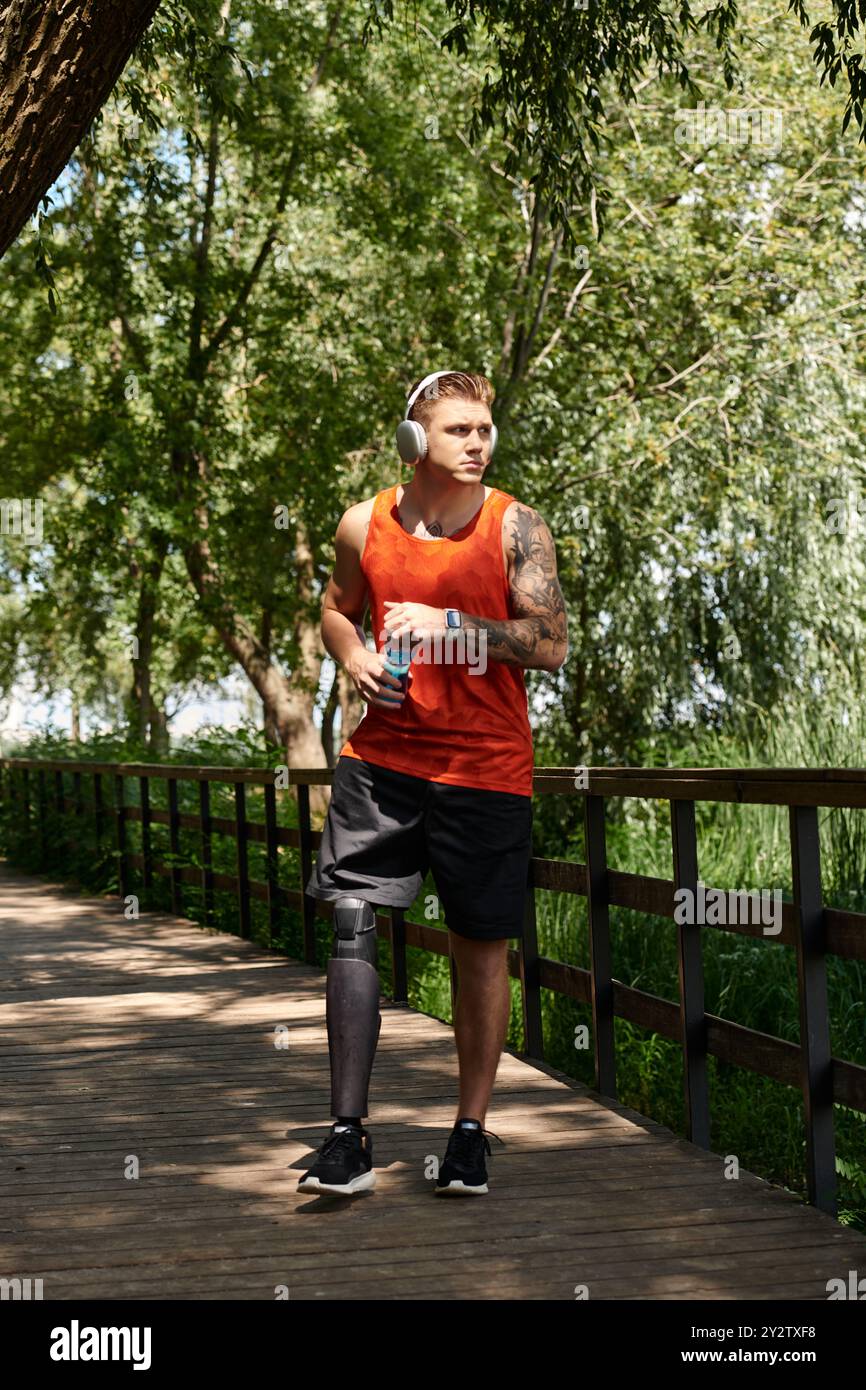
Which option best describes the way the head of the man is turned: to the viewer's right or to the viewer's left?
to the viewer's right

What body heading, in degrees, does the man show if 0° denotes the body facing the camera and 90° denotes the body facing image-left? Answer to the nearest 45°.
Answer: approximately 0°
